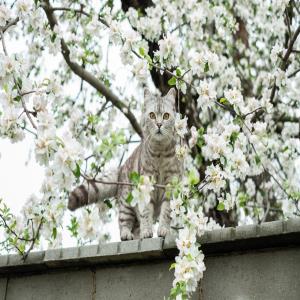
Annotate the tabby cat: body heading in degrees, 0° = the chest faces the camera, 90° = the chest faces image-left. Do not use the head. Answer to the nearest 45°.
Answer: approximately 315°
